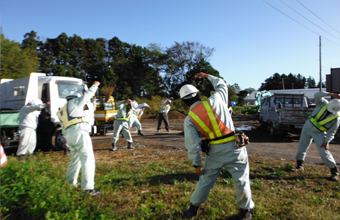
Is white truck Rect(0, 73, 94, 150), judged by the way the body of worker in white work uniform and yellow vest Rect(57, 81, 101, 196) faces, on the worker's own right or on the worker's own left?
on the worker's own left

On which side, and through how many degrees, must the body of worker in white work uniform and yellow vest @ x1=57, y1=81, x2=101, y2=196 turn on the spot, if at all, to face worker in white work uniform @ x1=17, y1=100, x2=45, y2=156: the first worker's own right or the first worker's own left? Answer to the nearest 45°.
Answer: approximately 90° to the first worker's own left

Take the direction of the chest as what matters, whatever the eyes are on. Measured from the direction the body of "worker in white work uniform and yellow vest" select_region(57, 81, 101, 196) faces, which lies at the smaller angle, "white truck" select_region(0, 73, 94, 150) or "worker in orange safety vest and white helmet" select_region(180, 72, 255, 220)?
the white truck

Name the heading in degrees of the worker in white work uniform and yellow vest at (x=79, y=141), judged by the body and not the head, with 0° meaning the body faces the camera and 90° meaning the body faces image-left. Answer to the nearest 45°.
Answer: approximately 225°
